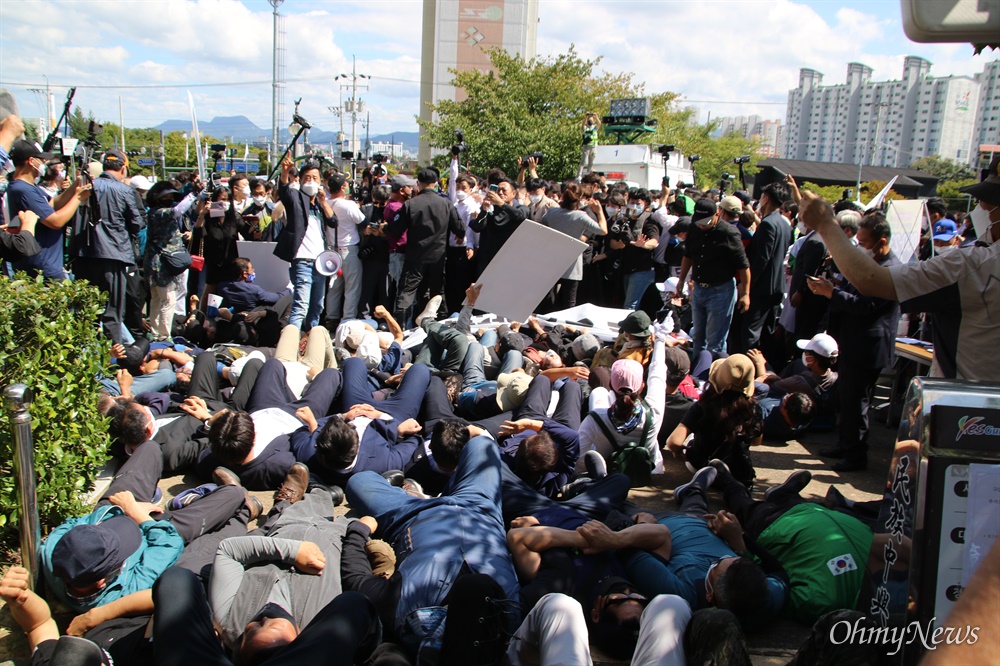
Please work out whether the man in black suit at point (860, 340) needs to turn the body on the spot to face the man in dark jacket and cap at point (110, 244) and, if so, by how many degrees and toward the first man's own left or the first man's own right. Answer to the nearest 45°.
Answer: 0° — they already face them

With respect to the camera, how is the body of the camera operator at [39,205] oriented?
to the viewer's right

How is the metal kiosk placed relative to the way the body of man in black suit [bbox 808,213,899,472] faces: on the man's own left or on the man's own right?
on the man's own left

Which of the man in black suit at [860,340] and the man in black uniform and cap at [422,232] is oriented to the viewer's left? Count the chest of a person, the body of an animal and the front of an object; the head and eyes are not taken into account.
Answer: the man in black suit at [860,340]

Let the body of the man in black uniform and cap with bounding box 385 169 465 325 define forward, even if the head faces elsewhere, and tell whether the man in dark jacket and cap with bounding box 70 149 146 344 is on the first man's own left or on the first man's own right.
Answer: on the first man's own left

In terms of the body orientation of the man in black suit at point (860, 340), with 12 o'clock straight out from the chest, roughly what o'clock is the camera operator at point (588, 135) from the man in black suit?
The camera operator is roughly at 2 o'clock from the man in black suit.

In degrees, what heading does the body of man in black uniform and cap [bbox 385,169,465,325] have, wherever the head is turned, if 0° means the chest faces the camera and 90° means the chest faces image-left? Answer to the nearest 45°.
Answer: approximately 180°

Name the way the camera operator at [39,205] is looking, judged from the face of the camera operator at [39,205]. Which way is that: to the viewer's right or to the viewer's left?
to the viewer's right

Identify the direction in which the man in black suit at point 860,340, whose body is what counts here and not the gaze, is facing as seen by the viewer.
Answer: to the viewer's left
